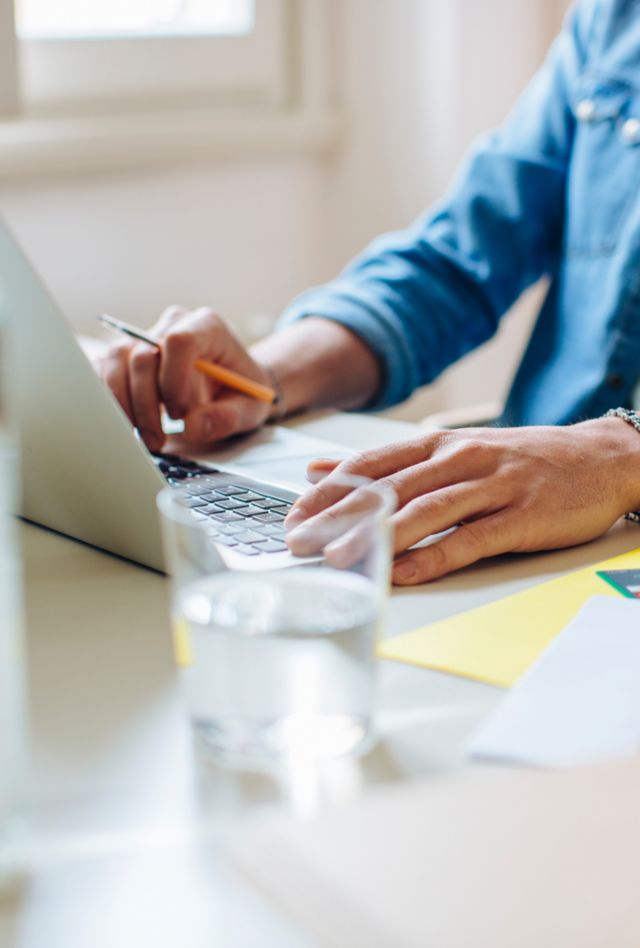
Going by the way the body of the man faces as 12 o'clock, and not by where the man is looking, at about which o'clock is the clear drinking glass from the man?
The clear drinking glass is roughly at 11 o'clock from the man.

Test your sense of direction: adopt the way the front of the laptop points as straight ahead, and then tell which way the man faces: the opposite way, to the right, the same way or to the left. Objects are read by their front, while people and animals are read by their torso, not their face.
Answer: the opposite way

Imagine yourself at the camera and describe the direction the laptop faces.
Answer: facing away from the viewer and to the right of the viewer

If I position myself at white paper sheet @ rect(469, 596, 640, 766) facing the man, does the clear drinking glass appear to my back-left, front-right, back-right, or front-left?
back-left

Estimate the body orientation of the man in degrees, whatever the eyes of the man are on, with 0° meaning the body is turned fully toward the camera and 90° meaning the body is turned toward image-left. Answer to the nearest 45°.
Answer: approximately 45°
